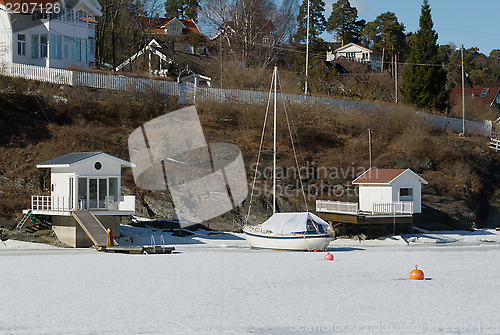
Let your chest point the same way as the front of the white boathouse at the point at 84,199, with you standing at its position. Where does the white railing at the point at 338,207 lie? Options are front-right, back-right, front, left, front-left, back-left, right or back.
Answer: front-left

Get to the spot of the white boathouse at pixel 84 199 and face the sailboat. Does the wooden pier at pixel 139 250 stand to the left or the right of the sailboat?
right

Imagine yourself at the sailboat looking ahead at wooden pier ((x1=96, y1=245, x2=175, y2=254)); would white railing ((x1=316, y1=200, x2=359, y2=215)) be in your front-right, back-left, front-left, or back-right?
back-right

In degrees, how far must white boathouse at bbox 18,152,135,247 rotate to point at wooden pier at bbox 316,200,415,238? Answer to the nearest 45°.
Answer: approximately 45° to its left

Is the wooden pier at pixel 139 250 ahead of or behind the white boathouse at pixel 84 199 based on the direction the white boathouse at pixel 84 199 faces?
ahead

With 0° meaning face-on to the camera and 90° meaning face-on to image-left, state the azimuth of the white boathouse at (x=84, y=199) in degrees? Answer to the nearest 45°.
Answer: approximately 315°

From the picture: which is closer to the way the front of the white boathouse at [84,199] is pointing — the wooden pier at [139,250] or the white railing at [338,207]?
the wooden pier

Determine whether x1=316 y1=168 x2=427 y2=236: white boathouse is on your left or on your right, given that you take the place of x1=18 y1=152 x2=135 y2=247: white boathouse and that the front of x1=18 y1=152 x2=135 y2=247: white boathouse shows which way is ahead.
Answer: on your left
